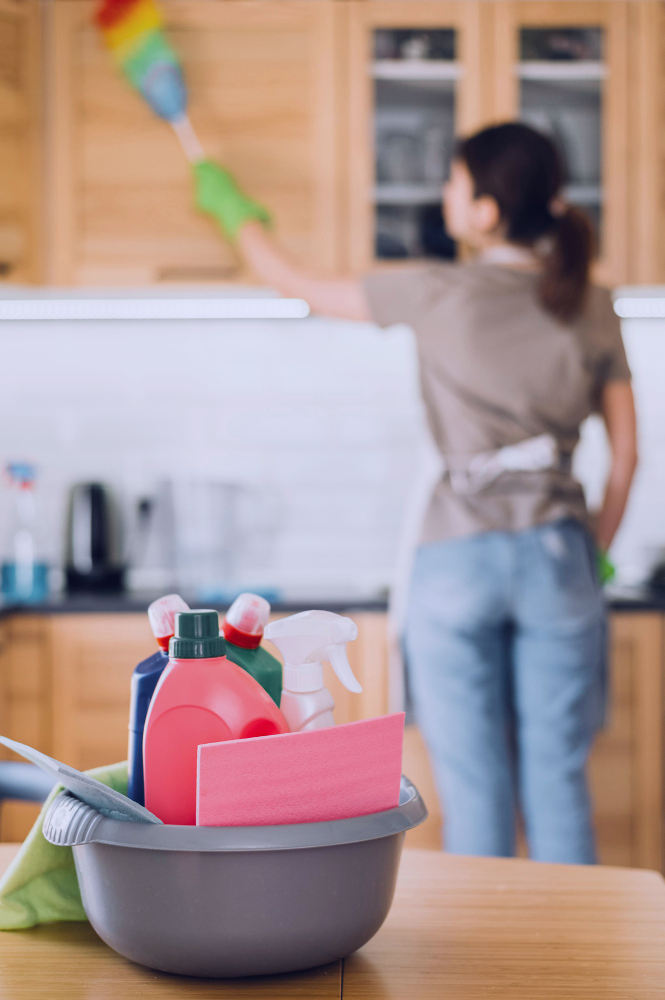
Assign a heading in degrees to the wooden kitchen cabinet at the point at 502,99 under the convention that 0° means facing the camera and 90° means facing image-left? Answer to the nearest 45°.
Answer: approximately 0°

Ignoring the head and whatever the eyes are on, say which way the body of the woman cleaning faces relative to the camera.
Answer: away from the camera

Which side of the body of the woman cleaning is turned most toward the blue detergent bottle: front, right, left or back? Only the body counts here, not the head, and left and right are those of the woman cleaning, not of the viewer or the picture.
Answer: back

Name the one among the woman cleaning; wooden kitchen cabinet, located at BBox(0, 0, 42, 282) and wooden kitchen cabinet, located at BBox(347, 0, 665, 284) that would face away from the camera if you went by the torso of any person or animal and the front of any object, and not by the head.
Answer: the woman cleaning

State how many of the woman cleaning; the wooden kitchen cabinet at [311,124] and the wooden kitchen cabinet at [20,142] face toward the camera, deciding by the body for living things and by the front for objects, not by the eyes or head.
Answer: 2

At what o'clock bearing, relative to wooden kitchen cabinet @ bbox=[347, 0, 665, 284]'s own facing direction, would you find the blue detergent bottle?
The blue detergent bottle is roughly at 12 o'clock from the wooden kitchen cabinet.

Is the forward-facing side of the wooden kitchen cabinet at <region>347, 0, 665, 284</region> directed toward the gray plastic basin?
yes

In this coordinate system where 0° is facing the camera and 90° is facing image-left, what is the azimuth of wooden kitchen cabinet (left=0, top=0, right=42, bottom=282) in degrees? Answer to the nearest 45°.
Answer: approximately 0°

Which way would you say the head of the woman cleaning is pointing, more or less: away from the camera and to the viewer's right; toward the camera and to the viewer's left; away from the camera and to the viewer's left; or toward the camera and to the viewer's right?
away from the camera and to the viewer's left

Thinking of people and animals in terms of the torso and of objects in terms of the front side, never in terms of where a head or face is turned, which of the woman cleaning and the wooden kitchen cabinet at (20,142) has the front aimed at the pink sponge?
the wooden kitchen cabinet
